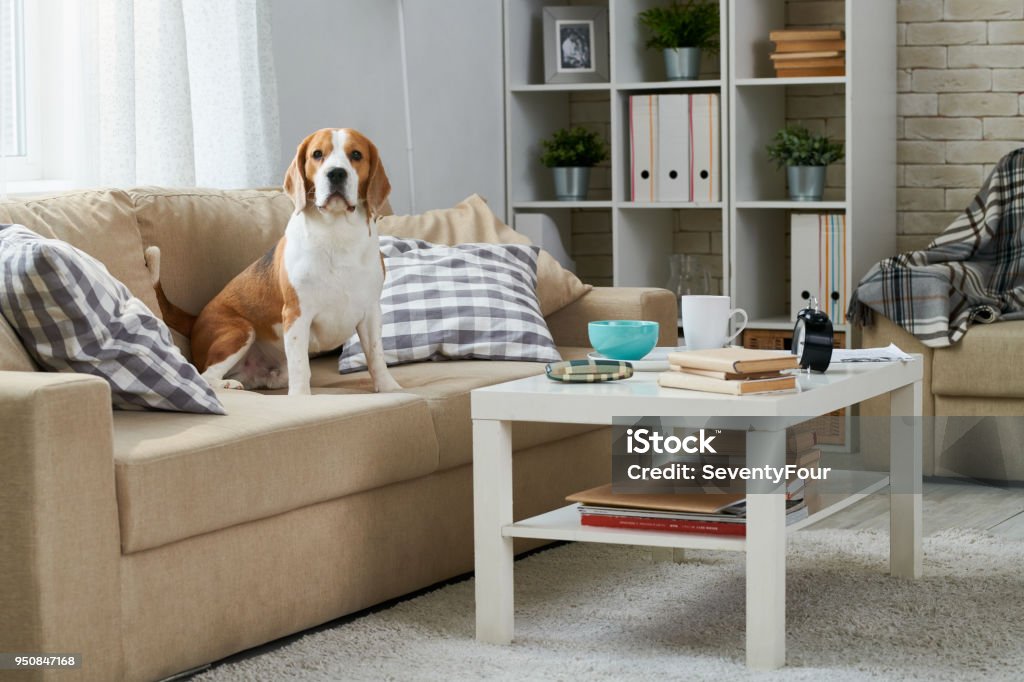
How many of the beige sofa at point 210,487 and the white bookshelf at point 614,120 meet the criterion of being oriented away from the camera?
0

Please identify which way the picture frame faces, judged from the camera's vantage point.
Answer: facing the viewer

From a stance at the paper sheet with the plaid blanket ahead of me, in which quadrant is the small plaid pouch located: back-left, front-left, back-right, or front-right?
back-left

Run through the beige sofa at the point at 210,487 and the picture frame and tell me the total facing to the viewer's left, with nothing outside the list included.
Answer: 0

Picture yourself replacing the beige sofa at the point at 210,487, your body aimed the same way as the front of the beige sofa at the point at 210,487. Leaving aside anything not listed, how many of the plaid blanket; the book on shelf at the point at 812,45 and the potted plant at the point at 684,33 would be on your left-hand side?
3

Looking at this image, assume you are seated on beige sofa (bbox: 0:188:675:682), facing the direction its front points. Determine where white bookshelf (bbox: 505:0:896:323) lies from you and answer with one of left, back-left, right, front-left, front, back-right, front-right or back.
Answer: left

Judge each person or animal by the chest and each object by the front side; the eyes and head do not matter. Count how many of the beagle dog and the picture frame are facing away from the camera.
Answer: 0

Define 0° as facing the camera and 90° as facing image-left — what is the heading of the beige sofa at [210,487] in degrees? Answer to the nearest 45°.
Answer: approximately 315°

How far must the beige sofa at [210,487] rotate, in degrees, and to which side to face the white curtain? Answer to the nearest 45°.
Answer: approximately 135° to its left

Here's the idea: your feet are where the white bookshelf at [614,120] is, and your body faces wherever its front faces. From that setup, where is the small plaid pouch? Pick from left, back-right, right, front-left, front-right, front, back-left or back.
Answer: front

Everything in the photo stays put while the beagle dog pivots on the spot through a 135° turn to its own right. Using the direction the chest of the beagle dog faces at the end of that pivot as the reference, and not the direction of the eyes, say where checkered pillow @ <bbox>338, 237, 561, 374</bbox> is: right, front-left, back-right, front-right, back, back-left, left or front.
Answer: back-right

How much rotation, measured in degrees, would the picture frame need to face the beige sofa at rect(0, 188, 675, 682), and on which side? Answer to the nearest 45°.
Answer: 0° — it already faces it

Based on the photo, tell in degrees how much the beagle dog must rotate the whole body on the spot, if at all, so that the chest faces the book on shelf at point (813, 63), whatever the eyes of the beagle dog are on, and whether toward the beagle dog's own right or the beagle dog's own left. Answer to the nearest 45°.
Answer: approximately 90° to the beagle dog's own left

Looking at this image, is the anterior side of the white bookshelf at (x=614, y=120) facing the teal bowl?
yes
